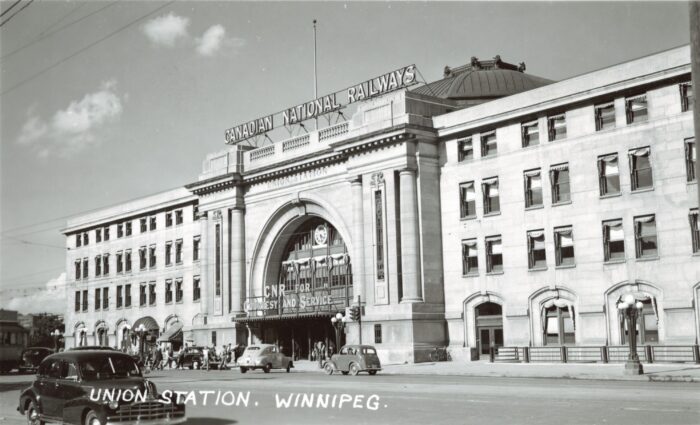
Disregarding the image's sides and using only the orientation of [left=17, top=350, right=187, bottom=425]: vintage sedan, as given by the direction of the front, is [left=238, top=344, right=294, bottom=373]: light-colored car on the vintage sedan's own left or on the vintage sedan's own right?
on the vintage sedan's own left

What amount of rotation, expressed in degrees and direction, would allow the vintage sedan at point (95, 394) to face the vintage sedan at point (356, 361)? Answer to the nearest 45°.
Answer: approximately 90° to its left

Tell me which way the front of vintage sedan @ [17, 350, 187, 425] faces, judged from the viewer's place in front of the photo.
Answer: facing the viewer and to the right of the viewer

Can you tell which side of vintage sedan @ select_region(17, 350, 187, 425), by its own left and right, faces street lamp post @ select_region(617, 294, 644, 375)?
left

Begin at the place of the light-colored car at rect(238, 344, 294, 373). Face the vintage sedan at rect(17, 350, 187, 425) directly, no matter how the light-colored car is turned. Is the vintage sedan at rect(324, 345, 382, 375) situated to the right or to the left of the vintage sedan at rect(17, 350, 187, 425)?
left

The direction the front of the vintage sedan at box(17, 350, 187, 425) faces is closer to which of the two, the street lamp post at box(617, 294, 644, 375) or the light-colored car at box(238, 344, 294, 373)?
the street lamp post
